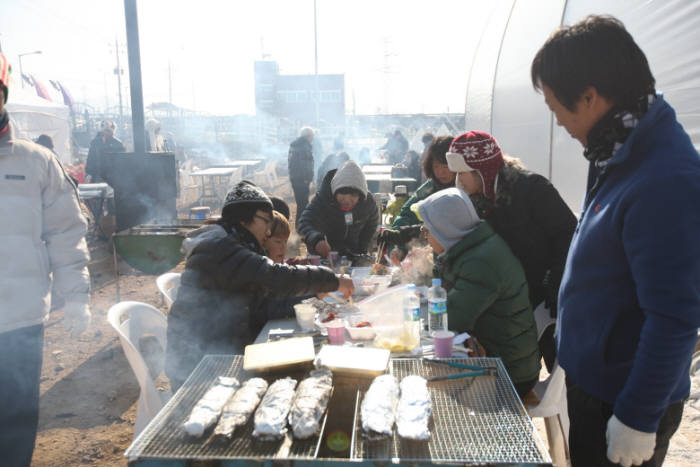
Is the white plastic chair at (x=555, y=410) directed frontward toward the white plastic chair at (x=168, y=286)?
yes

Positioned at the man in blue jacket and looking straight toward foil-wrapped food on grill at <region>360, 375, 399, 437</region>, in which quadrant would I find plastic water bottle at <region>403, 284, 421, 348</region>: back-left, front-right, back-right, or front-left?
front-right

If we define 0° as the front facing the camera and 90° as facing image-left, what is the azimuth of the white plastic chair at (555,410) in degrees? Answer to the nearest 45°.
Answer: approximately 90°

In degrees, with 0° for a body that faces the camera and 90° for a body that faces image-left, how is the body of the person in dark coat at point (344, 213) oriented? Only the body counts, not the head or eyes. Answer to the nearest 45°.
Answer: approximately 0°

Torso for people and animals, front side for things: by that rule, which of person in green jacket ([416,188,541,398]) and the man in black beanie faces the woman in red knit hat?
the man in black beanie

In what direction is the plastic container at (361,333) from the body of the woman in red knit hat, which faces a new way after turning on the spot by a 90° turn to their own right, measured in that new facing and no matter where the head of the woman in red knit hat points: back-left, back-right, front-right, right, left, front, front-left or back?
back-left

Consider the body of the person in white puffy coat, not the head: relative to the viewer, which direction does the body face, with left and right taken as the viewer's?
facing the viewer

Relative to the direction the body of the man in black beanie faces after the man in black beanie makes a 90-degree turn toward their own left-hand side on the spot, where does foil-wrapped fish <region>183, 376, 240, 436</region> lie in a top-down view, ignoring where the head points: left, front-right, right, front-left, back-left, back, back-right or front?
back

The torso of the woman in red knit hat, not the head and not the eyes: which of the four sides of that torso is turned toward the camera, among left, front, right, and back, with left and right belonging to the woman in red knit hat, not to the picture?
left

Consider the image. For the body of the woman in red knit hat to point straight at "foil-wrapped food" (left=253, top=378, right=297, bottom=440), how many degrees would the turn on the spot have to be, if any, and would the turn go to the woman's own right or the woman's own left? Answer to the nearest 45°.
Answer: approximately 90° to the woman's own left

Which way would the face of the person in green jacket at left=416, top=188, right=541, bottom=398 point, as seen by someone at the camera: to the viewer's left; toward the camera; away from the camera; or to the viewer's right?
to the viewer's left

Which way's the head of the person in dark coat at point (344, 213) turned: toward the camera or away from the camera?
toward the camera

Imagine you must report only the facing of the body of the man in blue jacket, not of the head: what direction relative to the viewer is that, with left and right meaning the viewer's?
facing to the left of the viewer

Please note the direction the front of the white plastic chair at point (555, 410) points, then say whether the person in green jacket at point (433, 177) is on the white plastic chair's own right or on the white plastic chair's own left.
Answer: on the white plastic chair's own right

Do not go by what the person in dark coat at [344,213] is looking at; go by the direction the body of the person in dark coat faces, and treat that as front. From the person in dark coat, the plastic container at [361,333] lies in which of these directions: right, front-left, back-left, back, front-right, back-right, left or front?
front

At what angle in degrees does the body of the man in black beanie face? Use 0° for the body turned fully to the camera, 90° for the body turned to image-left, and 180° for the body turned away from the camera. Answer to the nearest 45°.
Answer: approximately 270°

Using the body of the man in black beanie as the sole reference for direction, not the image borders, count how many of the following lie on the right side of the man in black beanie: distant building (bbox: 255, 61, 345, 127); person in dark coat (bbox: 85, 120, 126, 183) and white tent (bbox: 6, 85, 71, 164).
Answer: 0
